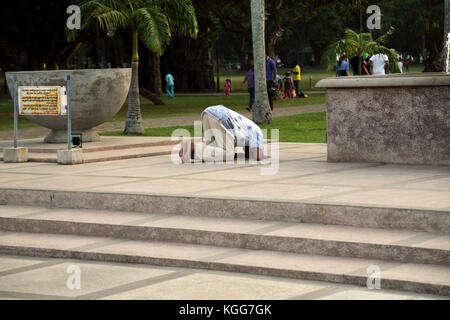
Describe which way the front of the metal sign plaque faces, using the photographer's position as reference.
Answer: facing the viewer

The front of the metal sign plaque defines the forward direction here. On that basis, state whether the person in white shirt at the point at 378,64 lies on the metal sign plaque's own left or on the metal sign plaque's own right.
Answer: on the metal sign plaque's own left

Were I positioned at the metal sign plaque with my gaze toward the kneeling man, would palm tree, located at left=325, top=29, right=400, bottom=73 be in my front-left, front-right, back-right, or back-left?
front-left
